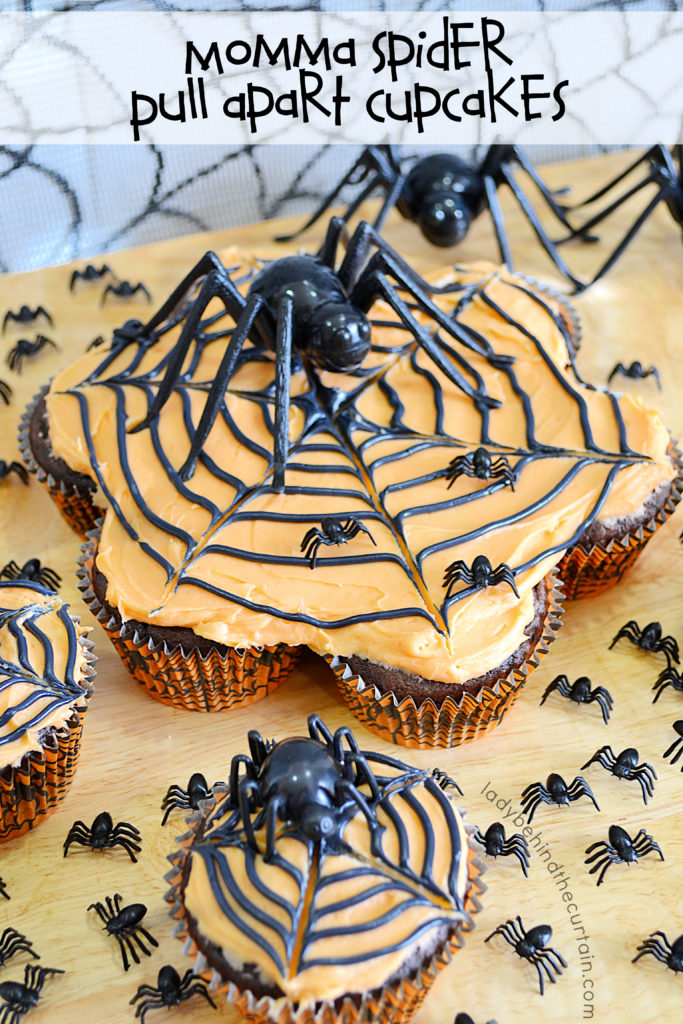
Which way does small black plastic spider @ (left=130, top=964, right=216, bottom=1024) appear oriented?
toward the camera

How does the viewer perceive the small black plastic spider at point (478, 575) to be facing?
facing the viewer

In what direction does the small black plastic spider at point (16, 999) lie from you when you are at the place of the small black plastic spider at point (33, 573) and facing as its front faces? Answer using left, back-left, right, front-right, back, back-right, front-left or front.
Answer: front

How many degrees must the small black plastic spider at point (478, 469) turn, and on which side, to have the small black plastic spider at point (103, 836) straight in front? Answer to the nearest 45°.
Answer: approximately 45° to its right

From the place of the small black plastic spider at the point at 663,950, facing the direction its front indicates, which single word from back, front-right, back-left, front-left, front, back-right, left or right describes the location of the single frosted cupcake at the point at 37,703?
right

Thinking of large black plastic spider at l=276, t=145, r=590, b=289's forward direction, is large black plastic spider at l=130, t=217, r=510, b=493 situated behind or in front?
in front

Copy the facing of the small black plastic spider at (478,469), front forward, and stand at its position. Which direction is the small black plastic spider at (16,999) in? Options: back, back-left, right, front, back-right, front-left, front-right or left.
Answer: front-right

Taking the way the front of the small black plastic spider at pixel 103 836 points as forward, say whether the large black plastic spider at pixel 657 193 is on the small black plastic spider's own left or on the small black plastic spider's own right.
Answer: on the small black plastic spider's own left
